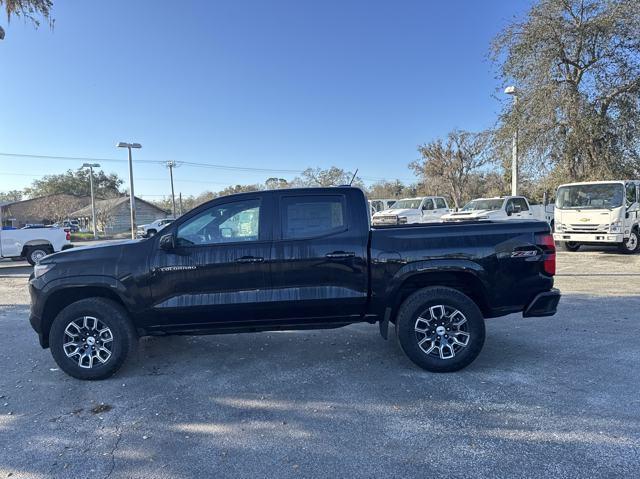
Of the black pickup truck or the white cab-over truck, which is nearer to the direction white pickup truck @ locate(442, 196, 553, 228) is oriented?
the black pickup truck

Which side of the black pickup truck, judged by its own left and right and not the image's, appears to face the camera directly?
left

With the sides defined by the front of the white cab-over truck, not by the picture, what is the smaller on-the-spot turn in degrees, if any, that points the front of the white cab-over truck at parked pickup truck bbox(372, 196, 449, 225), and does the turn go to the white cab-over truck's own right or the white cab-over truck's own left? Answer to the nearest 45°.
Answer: approximately 90° to the white cab-over truck's own right

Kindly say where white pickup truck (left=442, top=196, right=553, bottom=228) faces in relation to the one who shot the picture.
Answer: facing the viewer and to the left of the viewer

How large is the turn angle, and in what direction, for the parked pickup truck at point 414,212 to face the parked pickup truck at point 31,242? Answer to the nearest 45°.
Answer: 0° — it already faces it

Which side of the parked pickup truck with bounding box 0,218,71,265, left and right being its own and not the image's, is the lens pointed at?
left

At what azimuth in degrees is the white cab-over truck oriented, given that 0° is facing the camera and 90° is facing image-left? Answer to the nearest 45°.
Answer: approximately 45°
